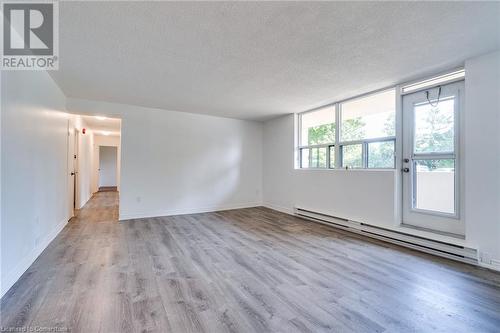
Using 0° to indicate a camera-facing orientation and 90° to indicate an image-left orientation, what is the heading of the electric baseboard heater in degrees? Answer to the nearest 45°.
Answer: approximately 45°

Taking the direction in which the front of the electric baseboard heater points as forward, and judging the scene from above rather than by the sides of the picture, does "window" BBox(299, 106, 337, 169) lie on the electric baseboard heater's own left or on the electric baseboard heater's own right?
on the electric baseboard heater's own right
